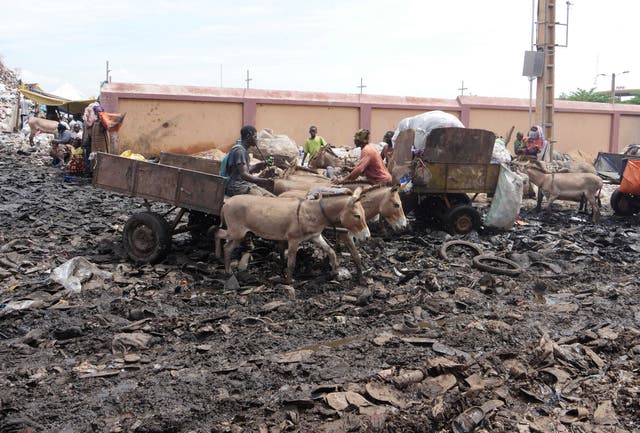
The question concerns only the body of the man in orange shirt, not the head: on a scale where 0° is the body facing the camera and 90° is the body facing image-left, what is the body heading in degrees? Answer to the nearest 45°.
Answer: approximately 90°

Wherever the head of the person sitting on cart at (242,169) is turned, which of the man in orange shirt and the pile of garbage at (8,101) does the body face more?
the man in orange shirt

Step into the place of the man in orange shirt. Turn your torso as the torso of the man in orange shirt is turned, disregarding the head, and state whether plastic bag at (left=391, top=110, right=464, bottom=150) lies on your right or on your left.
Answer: on your right

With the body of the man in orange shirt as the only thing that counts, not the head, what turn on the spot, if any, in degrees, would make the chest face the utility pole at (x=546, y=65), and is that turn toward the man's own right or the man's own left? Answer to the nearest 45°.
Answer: approximately 135° to the man's own right

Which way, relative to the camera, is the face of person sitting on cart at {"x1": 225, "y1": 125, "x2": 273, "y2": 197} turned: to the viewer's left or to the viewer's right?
to the viewer's right

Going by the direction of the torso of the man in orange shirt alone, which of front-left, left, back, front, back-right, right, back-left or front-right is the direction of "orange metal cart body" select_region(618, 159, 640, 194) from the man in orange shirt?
back-right

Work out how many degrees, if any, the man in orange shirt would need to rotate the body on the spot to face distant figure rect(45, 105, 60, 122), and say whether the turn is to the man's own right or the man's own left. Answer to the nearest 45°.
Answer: approximately 45° to the man's own right

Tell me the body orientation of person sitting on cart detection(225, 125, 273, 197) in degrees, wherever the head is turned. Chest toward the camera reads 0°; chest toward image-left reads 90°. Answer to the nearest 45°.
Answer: approximately 270°

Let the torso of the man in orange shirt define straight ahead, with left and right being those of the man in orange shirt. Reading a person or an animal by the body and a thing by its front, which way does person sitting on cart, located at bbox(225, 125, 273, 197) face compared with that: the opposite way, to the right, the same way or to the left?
the opposite way

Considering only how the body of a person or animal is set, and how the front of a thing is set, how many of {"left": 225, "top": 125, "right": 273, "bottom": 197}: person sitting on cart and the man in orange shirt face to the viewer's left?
1
